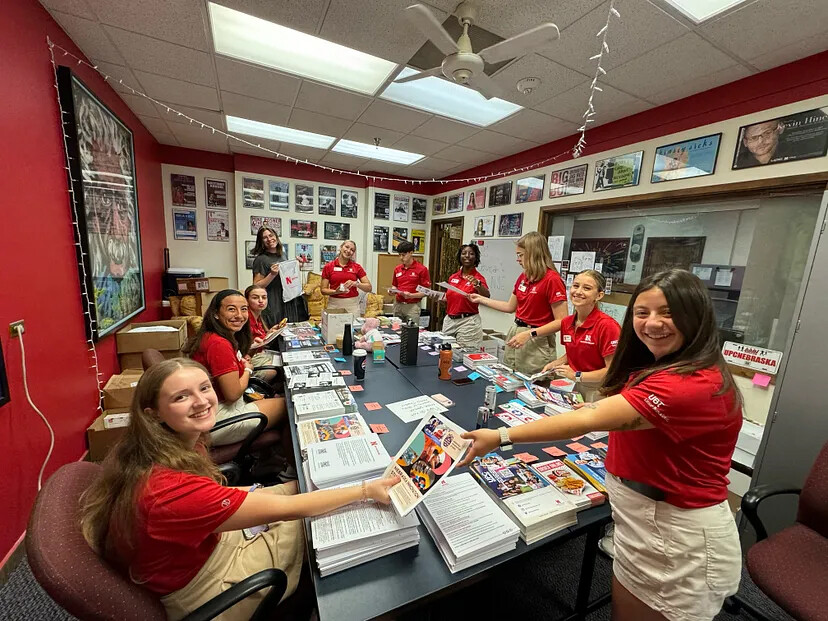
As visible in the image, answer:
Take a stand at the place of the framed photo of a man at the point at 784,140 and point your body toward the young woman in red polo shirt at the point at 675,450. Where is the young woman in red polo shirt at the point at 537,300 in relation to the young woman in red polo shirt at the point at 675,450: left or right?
right

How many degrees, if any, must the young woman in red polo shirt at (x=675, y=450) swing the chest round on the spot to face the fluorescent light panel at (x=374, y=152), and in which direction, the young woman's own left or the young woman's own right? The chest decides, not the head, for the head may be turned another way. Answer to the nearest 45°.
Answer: approximately 45° to the young woman's own right

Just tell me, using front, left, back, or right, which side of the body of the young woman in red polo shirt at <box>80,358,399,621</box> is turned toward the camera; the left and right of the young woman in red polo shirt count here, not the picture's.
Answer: right

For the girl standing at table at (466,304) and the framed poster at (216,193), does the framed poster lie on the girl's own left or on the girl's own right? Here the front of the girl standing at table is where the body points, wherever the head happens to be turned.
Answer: on the girl's own right

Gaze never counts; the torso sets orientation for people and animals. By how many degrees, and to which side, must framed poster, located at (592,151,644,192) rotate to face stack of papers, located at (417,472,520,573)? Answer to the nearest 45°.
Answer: approximately 45° to its left

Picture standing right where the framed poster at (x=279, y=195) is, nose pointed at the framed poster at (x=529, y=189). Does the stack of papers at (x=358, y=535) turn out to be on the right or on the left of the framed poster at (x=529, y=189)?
right

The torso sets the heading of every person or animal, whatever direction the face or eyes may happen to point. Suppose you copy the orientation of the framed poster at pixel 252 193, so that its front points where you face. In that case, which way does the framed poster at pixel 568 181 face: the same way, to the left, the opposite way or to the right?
to the right

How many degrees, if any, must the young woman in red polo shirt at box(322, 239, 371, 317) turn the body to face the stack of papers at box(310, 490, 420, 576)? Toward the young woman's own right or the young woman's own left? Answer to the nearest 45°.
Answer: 0° — they already face it
